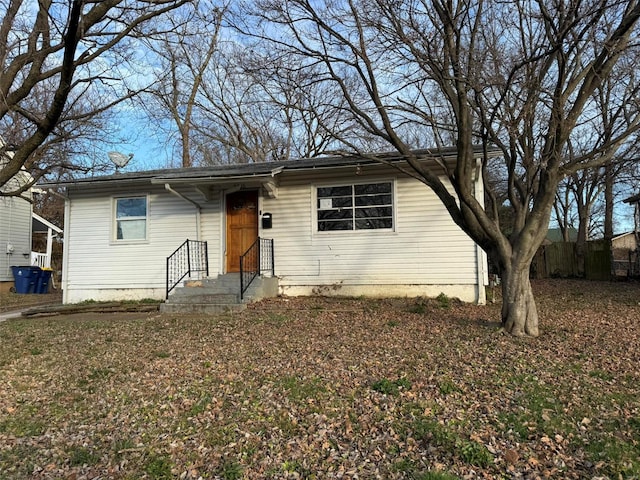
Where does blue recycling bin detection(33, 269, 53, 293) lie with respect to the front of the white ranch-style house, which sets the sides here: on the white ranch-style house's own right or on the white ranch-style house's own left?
on the white ranch-style house's own right

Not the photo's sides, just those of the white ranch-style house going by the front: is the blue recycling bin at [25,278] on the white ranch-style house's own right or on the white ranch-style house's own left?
on the white ranch-style house's own right

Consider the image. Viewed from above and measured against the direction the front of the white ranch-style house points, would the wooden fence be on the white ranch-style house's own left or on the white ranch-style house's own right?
on the white ranch-style house's own left

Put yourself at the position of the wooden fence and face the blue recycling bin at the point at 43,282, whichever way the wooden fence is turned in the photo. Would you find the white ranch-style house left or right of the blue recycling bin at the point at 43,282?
left

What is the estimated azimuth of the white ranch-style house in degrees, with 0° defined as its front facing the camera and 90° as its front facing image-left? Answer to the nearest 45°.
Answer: approximately 0°
